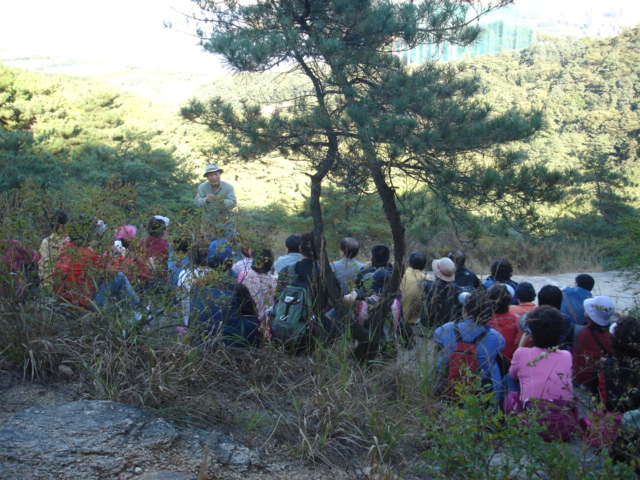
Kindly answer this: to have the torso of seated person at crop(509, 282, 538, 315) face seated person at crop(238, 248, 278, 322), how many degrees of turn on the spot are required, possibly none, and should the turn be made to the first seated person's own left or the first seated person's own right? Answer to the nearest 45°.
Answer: approximately 90° to the first seated person's own left

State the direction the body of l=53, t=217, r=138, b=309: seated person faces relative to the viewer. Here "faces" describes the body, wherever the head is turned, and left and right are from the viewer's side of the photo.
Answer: facing away from the viewer and to the right of the viewer

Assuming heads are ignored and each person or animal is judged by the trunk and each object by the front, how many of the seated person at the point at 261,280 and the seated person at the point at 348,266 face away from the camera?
2

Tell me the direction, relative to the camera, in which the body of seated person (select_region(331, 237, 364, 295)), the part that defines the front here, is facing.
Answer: away from the camera

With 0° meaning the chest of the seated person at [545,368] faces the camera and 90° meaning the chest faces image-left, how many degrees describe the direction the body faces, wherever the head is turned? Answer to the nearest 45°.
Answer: approximately 135°

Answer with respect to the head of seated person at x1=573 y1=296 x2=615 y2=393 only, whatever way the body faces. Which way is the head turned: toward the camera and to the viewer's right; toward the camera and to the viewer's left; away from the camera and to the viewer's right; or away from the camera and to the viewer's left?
away from the camera and to the viewer's left

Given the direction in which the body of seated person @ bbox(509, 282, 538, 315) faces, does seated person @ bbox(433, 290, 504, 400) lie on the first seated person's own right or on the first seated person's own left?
on the first seated person's own left

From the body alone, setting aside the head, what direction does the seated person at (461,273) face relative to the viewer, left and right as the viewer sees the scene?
facing away from the viewer and to the left of the viewer

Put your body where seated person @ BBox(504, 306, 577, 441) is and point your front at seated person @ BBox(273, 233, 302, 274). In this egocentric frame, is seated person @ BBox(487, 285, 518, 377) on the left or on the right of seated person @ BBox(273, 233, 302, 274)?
right

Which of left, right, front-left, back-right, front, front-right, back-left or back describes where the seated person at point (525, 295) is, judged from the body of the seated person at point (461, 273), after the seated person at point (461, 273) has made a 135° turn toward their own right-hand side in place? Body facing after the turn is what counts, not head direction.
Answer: front-right

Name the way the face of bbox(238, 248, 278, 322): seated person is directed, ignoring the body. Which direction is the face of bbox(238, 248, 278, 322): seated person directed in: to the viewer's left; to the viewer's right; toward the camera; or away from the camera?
away from the camera
